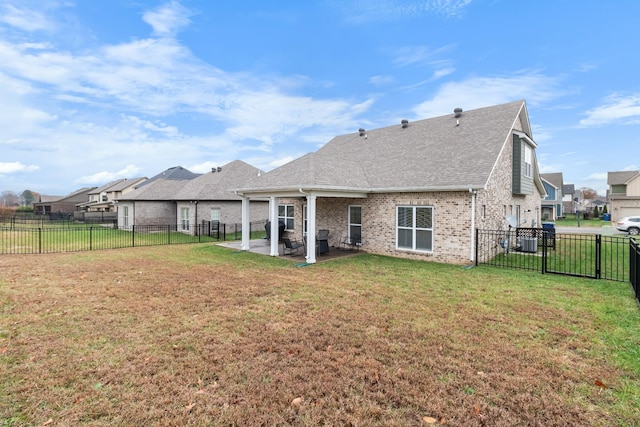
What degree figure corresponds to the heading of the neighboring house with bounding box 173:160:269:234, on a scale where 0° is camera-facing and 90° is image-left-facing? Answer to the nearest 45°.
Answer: approximately 225°

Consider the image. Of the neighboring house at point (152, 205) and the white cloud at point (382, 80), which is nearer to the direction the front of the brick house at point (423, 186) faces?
the white cloud

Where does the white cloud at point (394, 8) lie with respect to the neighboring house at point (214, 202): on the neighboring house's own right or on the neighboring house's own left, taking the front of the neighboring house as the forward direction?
on the neighboring house's own right

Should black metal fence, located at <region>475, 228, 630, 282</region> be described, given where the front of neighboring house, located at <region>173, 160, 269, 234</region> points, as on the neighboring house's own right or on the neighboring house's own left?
on the neighboring house's own right

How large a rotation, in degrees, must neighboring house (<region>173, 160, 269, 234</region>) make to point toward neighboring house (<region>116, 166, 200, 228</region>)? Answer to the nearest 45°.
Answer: approximately 90° to its left

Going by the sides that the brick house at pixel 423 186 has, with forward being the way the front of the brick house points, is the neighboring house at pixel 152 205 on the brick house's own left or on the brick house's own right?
on the brick house's own left

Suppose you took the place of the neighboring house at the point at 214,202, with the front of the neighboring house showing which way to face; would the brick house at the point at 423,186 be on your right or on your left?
on your right

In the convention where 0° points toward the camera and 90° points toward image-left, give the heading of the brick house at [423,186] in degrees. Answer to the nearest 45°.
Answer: approximately 225°
